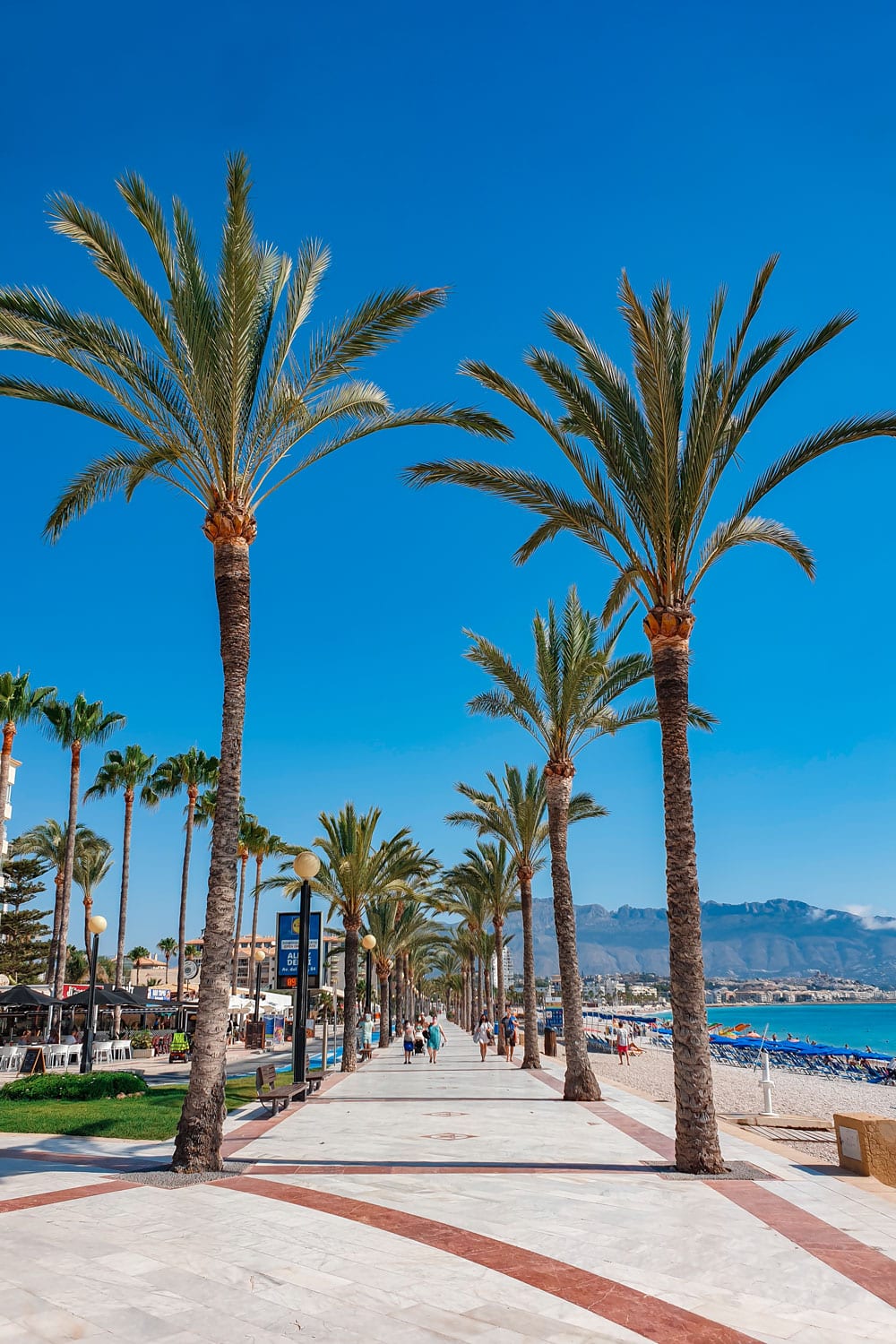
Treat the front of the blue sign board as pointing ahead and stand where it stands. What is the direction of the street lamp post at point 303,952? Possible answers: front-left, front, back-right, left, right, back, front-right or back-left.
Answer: front

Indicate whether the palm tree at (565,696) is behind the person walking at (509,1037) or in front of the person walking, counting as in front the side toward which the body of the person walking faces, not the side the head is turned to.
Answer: in front

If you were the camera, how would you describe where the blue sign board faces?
facing the viewer

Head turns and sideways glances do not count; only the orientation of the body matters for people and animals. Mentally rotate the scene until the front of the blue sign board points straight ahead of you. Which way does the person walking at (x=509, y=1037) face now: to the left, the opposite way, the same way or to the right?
the same way

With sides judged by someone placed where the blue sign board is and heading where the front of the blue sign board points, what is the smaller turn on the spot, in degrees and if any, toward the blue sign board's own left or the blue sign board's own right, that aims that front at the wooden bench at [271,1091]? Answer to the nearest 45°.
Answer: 0° — it already faces it

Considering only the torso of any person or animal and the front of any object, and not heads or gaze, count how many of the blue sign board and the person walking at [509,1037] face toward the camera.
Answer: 2

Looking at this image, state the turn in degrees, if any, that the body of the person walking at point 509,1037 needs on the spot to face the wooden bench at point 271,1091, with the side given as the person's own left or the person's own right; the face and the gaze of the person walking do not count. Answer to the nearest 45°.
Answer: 0° — they already face it

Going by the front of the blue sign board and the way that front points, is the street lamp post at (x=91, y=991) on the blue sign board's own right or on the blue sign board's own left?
on the blue sign board's own right

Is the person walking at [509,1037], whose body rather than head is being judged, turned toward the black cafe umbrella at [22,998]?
no

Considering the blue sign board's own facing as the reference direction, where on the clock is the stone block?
The stone block is roughly at 11 o'clock from the blue sign board.

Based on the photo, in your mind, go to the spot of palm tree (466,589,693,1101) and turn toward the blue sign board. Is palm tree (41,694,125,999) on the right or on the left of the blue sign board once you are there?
right
